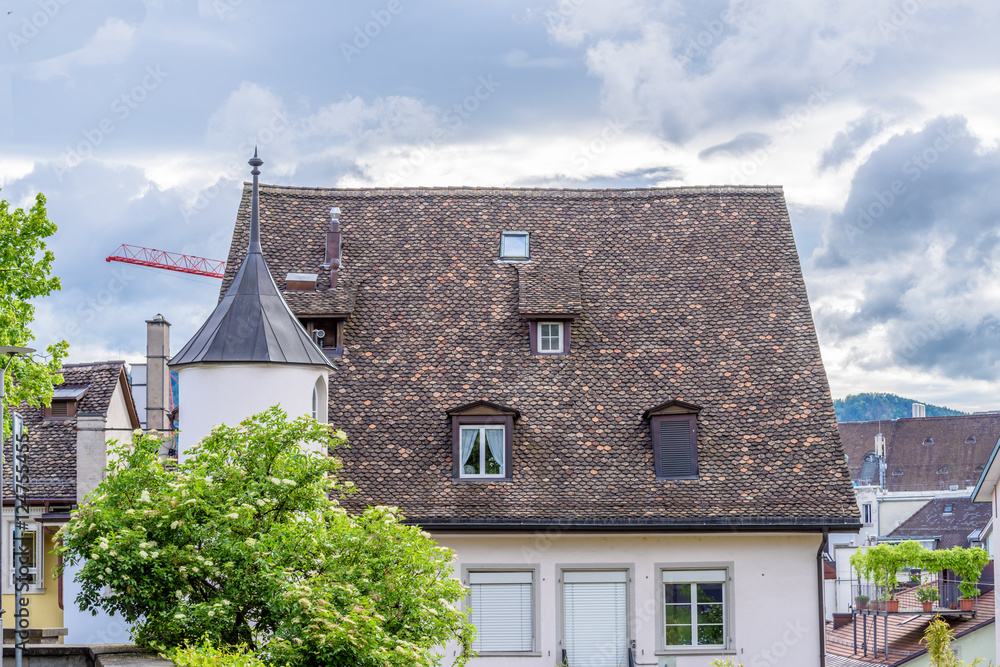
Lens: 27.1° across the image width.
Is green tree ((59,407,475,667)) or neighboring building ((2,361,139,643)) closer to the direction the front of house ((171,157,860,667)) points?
the green tree

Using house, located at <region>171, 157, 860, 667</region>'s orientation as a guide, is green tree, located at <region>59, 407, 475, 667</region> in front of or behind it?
in front

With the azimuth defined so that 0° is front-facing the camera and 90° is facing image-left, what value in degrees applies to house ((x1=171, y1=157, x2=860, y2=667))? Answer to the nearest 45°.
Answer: approximately 0°

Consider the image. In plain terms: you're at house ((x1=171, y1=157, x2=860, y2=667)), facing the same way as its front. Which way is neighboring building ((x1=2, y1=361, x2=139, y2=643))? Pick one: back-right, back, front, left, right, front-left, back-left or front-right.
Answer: back-right

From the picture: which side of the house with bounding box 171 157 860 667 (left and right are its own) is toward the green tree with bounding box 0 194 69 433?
right

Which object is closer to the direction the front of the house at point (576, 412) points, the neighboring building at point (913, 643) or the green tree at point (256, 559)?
the green tree

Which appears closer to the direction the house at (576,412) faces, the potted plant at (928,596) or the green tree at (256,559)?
the green tree
